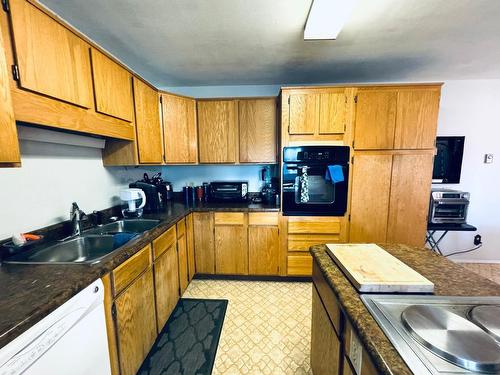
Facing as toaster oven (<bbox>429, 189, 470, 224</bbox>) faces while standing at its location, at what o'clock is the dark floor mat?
The dark floor mat is roughly at 1 o'clock from the toaster oven.

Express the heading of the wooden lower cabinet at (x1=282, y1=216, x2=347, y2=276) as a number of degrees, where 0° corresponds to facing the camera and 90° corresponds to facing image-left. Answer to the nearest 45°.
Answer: approximately 0°

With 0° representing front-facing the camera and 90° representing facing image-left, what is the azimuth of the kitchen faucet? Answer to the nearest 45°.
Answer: approximately 315°

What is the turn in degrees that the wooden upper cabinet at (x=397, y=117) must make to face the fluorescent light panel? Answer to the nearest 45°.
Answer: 0° — it already faces it

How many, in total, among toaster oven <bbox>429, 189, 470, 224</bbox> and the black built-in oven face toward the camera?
2

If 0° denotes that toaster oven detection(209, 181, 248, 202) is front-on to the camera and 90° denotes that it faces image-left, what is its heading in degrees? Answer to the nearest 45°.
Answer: approximately 0°

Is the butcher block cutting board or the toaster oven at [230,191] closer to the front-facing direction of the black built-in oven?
the butcher block cutting board
